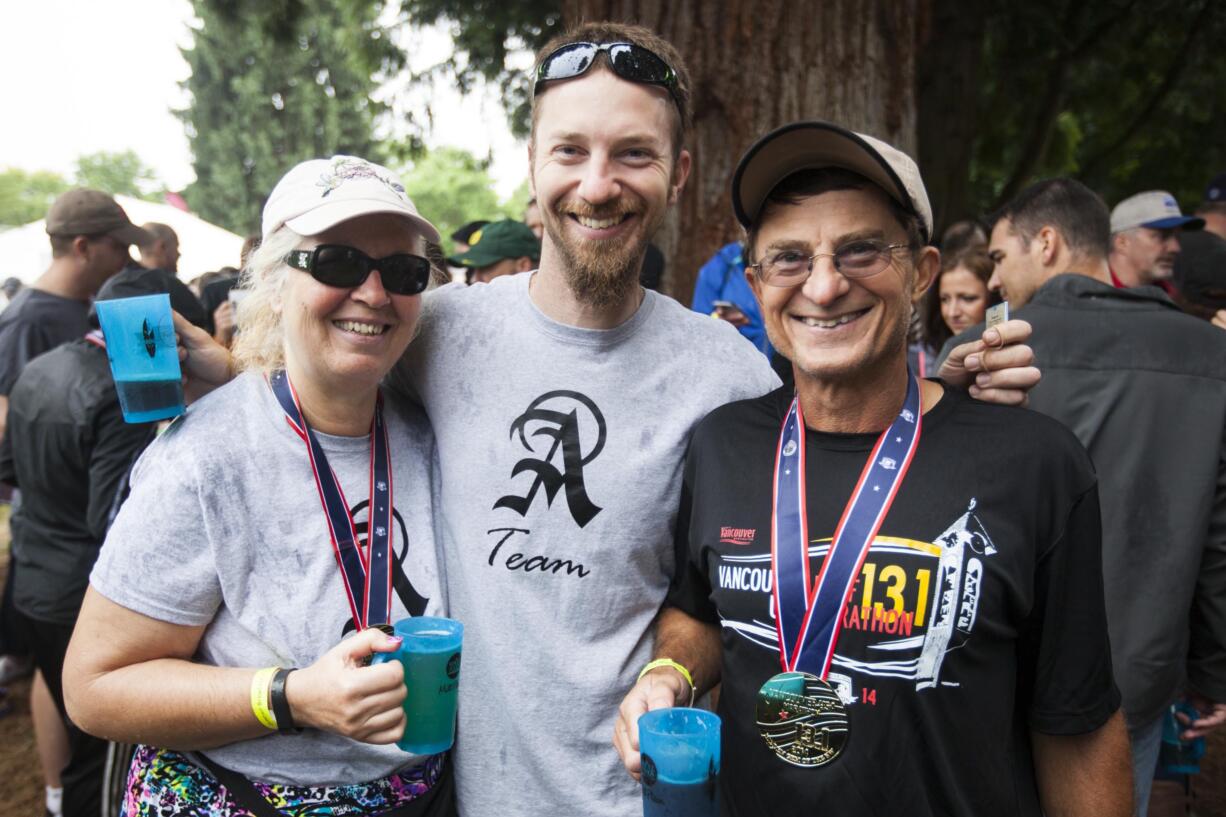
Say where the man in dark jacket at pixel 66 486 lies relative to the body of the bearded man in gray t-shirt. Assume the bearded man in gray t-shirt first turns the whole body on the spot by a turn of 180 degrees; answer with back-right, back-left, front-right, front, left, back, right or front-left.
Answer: front-left

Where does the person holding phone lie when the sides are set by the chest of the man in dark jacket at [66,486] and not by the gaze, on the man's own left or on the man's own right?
on the man's own right

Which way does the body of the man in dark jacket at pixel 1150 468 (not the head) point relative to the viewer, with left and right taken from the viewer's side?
facing away from the viewer and to the left of the viewer

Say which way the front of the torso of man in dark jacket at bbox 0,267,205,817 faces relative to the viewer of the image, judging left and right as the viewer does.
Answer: facing away from the viewer and to the right of the viewer

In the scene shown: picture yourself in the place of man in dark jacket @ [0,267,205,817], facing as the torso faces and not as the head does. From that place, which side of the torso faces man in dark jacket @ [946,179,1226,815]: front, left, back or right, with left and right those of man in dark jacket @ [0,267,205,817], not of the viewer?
right

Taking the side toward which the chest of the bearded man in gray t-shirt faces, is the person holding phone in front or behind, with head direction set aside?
behind

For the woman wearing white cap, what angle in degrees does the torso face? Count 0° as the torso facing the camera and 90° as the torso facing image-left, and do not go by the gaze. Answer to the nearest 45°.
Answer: approximately 315°

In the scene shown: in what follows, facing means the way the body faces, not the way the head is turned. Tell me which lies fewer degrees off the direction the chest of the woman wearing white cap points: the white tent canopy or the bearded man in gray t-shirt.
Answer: the bearded man in gray t-shirt
